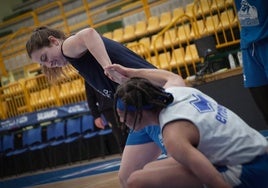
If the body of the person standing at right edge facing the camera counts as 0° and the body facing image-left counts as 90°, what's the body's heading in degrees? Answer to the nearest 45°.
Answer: approximately 45°
